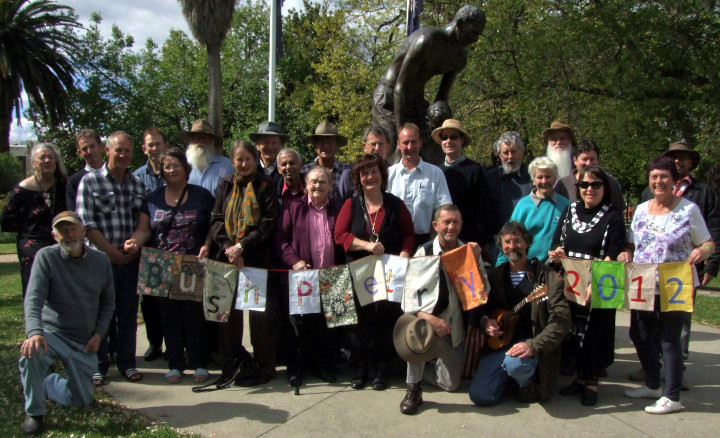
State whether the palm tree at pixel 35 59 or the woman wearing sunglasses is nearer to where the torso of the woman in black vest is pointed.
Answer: the woman wearing sunglasses

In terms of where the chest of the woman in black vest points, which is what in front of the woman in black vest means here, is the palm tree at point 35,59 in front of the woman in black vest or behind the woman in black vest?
behind

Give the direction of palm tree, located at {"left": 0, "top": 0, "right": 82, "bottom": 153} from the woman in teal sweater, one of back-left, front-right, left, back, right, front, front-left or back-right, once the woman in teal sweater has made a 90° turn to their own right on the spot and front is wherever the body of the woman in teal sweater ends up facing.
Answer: front-right

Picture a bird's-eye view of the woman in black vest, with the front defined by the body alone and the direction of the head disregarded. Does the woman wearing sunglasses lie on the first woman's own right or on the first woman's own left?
on the first woman's own left

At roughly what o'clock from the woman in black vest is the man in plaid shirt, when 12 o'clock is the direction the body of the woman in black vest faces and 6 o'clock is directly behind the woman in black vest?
The man in plaid shirt is roughly at 3 o'clock from the woman in black vest.

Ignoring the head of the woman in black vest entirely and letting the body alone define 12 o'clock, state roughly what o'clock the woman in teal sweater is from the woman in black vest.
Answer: The woman in teal sweater is roughly at 9 o'clock from the woman in black vest.

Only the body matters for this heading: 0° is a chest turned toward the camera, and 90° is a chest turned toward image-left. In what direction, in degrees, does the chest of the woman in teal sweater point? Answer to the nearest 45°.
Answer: approximately 0°

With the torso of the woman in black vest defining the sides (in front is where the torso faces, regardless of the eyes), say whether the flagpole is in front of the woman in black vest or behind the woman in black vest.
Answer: behind
